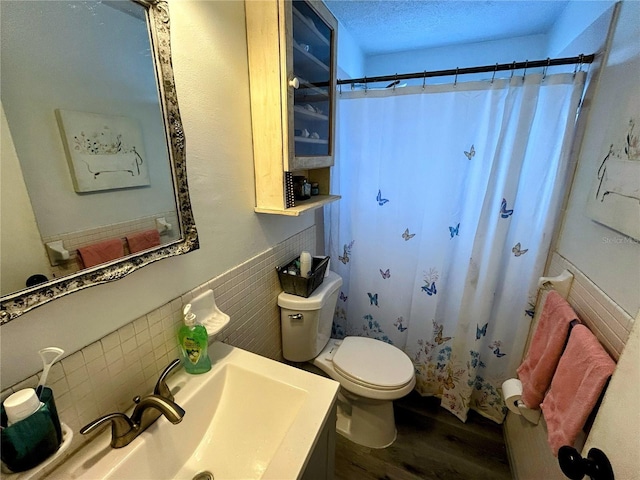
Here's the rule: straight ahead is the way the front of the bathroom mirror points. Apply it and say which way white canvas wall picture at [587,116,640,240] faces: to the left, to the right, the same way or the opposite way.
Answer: the opposite way

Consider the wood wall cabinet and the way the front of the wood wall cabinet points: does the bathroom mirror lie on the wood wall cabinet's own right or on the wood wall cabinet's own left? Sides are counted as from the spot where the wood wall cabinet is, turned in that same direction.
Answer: on the wood wall cabinet's own right

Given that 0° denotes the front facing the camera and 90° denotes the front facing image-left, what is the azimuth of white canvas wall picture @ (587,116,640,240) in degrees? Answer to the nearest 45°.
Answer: approximately 45°

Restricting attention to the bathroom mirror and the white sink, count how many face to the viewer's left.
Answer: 0

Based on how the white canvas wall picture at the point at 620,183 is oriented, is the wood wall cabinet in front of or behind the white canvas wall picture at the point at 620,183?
in front

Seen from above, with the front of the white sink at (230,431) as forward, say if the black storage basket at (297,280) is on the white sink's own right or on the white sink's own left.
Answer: on the white sink's own left

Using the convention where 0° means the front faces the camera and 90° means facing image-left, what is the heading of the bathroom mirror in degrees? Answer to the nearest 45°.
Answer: approximately 315°

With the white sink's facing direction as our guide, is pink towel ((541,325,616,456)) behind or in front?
in front

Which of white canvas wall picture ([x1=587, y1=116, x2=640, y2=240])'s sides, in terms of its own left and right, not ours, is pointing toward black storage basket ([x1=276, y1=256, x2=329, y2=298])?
front
